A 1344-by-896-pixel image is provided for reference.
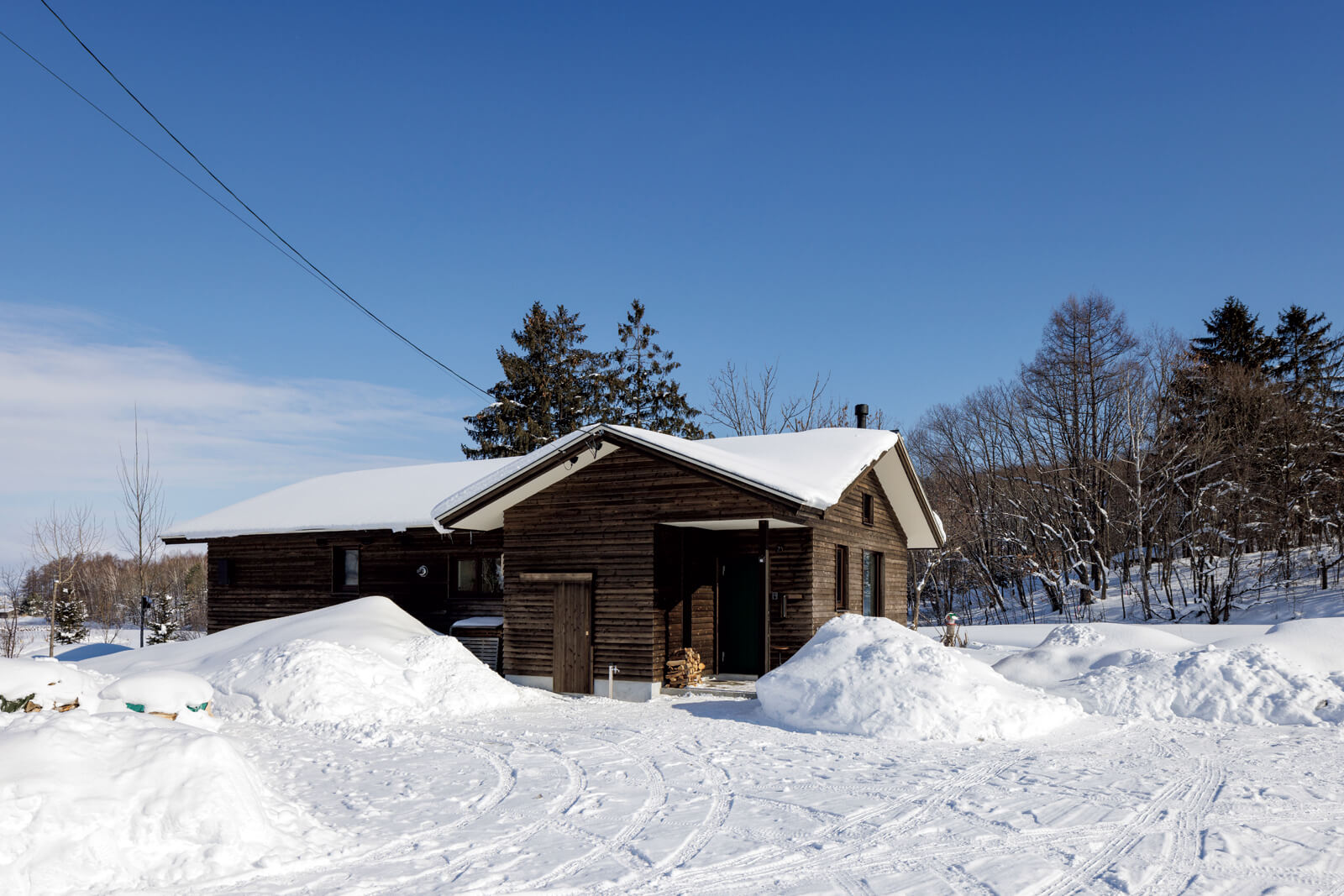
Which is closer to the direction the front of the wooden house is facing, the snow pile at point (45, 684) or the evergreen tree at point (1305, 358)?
the snow pile

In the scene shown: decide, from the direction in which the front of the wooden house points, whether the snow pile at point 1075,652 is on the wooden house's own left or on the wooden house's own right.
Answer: on the wooden house's own left

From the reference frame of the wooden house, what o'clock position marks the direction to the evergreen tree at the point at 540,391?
The evergreen tree is roughly at 6 o'clock from the wooden house.

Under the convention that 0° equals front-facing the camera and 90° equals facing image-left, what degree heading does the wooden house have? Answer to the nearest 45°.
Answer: approximately 0°

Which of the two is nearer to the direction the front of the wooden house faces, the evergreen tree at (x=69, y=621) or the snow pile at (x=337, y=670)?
the snow pile

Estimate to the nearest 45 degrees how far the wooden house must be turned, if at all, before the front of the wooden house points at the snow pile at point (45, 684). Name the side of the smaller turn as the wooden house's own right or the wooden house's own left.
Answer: approximately 45° to the wooden house's own right

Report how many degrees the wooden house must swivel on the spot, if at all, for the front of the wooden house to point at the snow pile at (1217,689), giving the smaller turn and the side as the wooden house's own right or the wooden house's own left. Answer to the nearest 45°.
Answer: approximately 45° to the wooden house's own left

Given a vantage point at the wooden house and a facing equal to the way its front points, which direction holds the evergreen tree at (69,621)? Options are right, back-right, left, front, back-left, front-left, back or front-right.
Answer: back-right
